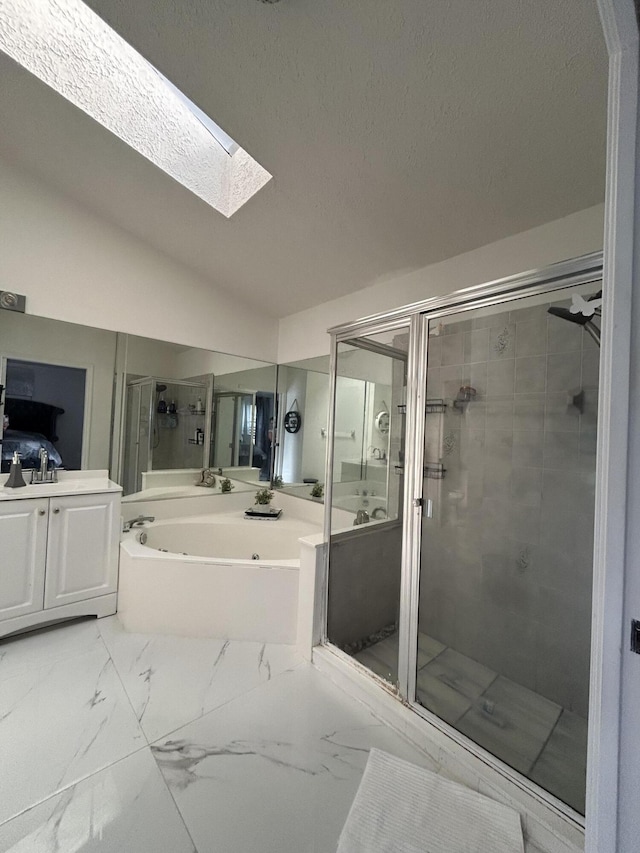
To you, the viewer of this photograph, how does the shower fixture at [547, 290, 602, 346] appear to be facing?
facing to the left of the viewer

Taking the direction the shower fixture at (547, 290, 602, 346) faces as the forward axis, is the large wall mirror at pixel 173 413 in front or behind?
in front

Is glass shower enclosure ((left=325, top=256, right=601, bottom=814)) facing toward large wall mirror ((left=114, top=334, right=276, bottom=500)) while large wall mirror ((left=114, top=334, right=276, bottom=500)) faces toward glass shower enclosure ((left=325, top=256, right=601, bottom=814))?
no

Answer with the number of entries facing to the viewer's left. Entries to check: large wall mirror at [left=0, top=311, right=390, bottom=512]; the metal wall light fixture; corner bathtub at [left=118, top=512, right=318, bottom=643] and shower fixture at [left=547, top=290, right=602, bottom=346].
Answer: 1

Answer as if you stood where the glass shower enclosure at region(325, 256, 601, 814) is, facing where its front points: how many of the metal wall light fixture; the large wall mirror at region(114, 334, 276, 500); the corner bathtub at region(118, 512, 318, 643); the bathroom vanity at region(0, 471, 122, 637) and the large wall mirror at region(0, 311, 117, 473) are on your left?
0

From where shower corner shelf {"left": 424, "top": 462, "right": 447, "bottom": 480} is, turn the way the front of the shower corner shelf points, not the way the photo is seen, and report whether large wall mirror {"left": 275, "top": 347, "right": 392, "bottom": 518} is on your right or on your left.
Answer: on your right

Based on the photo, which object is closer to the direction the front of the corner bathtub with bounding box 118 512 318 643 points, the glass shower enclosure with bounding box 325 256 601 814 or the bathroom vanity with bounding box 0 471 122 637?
the glass shower enclosure

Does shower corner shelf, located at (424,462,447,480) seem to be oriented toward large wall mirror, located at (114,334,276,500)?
no

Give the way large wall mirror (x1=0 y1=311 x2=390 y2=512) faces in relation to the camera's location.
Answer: facing the viewer and to the right of the viewer

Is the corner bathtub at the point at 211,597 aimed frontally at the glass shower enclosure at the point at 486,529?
no

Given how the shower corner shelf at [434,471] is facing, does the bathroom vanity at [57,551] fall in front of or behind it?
in front

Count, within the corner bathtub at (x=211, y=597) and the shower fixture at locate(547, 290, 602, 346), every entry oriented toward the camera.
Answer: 1

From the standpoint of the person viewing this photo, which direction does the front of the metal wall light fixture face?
facing the viewer

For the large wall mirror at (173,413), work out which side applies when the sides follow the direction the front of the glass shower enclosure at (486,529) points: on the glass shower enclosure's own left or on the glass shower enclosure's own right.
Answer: on the glass shower enclosure's own right

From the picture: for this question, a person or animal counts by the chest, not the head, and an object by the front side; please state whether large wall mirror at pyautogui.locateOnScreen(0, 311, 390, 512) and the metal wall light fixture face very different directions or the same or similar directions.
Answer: same or similar directions
